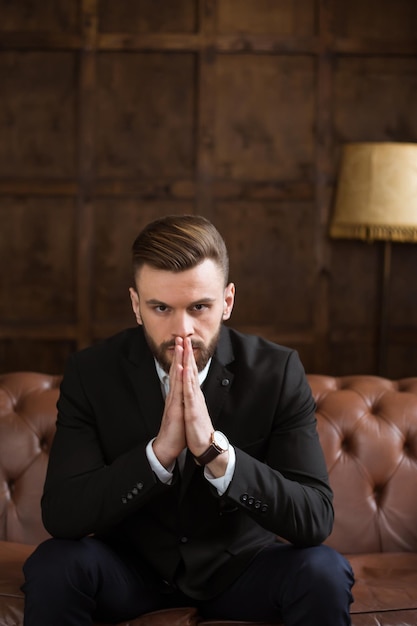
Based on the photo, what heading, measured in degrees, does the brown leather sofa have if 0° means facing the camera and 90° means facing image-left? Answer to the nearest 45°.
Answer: approximately 0°

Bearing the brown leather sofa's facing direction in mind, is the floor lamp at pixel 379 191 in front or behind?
behind
